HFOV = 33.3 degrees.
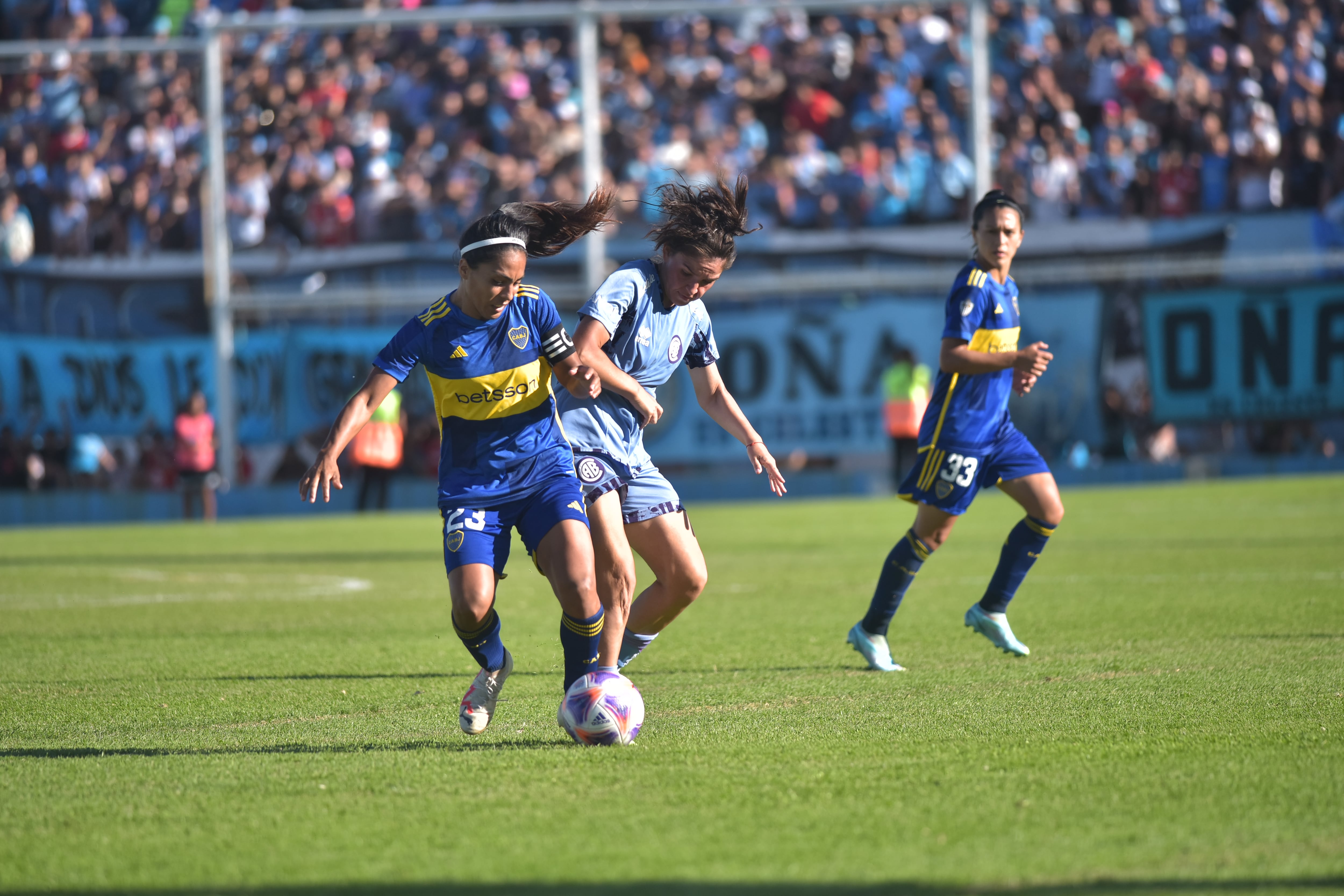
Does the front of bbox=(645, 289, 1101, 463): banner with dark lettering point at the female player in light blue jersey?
yes

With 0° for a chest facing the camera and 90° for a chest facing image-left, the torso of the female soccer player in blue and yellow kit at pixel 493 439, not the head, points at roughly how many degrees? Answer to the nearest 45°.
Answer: approximately 0°

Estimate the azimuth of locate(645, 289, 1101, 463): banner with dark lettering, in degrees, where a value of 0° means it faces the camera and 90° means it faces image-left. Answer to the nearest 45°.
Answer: approximately 0°

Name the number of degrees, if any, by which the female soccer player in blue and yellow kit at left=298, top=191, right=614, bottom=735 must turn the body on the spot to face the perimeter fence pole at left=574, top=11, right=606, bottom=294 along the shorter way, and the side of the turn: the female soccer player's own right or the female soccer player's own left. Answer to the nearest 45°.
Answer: approximately 180°
